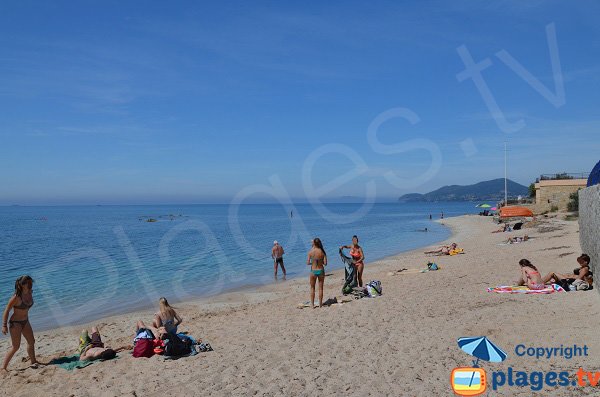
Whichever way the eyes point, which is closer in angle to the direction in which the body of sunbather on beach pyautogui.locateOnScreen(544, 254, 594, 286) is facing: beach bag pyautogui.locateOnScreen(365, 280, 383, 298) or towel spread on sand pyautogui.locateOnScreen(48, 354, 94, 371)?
the beach bag

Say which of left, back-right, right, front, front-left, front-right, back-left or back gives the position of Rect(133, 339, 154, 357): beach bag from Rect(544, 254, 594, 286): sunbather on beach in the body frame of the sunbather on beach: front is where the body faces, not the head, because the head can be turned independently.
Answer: front-left

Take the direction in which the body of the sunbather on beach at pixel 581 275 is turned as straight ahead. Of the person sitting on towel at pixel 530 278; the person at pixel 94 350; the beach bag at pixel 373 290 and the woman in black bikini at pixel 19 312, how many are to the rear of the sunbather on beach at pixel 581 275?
0

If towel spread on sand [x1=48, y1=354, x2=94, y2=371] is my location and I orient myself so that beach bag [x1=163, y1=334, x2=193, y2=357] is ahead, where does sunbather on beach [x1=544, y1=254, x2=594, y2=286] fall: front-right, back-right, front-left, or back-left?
front-left

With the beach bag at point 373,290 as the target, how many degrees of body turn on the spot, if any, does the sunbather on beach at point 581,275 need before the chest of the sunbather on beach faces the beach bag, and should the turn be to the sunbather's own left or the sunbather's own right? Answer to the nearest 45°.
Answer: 0° — they already face it

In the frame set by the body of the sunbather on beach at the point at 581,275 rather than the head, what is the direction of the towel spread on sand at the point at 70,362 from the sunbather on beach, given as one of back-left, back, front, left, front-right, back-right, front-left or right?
front-left

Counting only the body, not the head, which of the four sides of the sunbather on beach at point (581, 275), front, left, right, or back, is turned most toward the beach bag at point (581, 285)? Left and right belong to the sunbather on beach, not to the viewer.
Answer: left

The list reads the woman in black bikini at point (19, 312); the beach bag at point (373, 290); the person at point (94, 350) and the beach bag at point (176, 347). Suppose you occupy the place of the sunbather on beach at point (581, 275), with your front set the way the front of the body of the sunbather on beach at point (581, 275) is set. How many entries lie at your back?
0

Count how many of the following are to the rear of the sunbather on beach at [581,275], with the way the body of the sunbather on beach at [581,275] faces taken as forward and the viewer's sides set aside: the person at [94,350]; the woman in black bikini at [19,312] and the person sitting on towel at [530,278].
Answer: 0

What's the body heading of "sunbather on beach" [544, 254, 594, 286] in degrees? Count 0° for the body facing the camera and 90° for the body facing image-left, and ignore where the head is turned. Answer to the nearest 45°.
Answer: approximately 90°

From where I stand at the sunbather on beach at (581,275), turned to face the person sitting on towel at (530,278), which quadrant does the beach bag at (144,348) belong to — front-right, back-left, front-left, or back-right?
front-left

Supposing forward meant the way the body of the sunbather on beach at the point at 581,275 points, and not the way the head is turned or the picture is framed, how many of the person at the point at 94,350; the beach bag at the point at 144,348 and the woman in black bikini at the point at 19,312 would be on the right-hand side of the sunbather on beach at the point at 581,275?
0
